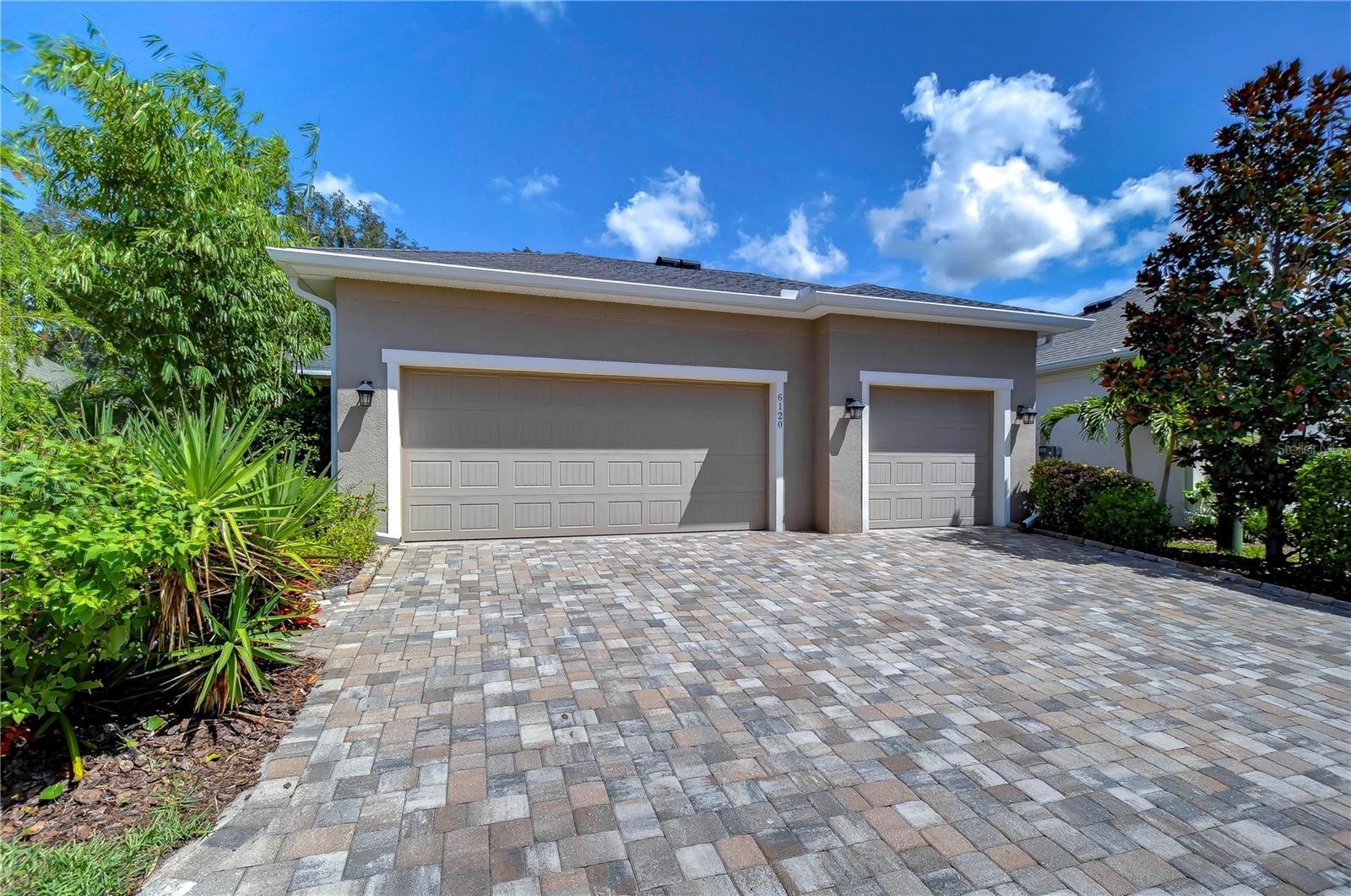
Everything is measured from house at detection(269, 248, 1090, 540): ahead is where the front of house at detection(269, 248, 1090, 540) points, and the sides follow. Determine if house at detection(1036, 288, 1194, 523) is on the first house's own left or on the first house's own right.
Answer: on the first house's own left

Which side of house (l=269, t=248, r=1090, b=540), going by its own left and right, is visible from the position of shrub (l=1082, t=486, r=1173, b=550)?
left

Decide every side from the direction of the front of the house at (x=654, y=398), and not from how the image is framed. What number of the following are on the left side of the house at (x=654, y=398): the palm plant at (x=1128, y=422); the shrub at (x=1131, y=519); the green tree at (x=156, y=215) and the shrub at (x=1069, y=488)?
3

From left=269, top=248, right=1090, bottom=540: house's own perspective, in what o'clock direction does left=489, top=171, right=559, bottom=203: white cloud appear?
The white cloud is roughly at 5 o'clock from the house.

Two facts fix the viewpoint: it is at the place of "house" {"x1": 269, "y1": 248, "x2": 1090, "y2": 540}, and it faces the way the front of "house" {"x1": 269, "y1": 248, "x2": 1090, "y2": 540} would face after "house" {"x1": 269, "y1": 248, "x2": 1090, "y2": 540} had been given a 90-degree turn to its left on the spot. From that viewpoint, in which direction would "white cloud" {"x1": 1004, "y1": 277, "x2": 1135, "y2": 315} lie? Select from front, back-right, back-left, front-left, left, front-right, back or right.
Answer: front-left

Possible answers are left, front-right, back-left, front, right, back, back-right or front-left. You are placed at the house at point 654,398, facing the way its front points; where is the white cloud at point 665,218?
back

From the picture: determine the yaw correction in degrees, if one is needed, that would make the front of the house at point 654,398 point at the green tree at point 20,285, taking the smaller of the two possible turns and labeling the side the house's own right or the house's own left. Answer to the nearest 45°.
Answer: approximately 45° to the house's own right

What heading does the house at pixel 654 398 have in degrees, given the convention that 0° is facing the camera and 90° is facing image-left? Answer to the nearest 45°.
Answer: approximately 0°
